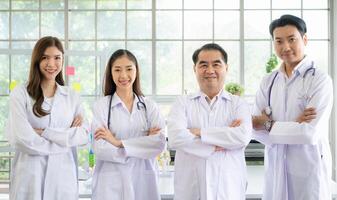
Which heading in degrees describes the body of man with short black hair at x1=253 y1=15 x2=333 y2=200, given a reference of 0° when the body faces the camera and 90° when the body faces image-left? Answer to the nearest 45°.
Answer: approximately 45°

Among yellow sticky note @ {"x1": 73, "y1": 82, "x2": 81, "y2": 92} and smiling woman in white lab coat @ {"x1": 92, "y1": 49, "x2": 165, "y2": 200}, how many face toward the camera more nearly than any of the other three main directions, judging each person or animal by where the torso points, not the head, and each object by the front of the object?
2

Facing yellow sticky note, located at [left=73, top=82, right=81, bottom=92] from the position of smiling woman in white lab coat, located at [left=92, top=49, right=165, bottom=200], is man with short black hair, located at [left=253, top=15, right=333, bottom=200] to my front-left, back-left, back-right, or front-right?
back-right

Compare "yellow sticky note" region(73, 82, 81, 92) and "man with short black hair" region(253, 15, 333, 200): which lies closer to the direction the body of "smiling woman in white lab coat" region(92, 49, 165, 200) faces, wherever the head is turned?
the man with short black hair

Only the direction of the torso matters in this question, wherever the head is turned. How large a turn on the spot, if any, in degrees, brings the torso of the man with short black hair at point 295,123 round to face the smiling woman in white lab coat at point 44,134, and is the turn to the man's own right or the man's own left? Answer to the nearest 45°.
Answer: approximately 45° to the man's own right

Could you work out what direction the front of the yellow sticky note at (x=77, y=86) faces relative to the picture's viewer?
facing the viewer

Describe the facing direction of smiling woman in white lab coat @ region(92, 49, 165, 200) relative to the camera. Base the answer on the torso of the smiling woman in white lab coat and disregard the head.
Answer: toward the camera

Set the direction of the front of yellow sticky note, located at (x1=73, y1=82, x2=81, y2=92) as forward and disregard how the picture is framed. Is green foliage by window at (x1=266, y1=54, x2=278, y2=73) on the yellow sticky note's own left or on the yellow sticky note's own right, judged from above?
on the yellow sticky note's own left

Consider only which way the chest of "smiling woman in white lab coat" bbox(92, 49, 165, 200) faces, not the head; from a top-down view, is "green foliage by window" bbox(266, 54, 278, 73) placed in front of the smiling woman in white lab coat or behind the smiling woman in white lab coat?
behind

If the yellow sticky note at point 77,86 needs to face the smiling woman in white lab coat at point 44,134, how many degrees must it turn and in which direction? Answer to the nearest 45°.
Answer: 0° — it already faces them

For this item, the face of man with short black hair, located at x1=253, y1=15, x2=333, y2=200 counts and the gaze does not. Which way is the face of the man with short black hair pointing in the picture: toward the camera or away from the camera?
toward the camera

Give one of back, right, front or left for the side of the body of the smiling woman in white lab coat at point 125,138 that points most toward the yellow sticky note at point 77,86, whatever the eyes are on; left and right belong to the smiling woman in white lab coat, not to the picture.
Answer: back

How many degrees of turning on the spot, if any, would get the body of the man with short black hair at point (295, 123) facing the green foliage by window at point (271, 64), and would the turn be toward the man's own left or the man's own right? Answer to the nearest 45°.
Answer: approximately 135° to the man's own right

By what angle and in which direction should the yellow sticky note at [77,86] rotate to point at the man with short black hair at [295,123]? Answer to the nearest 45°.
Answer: approximately 45° to its left

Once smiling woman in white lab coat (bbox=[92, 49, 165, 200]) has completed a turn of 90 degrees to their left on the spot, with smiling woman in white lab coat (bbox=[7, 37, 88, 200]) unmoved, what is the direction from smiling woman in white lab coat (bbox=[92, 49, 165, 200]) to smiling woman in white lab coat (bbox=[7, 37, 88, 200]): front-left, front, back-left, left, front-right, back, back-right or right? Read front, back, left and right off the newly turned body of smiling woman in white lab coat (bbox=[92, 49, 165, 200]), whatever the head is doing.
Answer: back
